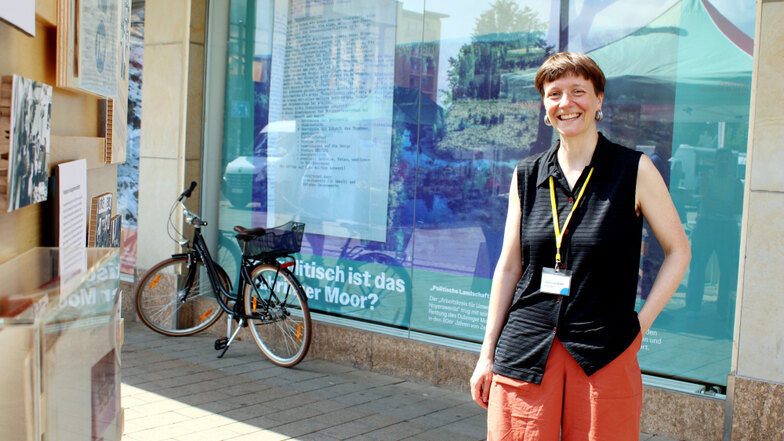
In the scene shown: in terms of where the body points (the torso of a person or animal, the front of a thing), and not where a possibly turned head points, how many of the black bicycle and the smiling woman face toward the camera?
1

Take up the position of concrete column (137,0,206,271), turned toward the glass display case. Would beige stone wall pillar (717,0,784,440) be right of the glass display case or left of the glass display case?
left

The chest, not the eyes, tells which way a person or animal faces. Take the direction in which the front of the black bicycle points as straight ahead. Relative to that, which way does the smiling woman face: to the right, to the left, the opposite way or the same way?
to the left

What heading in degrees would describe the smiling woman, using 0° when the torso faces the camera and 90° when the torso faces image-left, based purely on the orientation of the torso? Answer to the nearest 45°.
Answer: approximately 0°

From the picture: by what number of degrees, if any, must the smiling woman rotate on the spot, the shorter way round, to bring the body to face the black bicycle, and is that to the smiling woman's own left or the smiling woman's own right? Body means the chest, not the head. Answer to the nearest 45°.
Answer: approximately 135° to the smiling woman's own right

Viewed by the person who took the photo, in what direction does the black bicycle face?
facing away from the viewer and to the left of the viewer

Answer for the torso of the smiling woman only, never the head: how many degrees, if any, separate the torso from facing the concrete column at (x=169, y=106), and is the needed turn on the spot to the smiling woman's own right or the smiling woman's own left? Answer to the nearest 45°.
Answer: approximately 135° to the smiling woman's own right

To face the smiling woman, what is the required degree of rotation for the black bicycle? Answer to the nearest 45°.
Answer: approximately 135° to its left

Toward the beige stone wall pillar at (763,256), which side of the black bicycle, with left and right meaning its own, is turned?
back

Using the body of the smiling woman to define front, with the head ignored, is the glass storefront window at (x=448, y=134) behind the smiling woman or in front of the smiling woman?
behind

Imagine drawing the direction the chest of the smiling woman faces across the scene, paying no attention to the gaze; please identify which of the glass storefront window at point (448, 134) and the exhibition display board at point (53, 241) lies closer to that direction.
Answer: the exhibition display board
